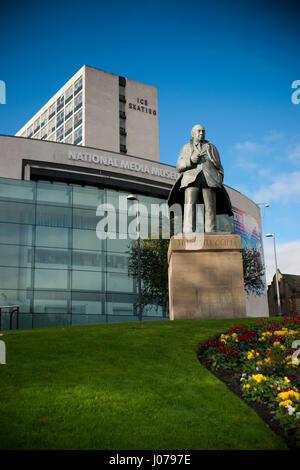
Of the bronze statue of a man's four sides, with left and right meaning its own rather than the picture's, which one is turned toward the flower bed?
front

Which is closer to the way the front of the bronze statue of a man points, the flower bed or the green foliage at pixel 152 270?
the flower bed

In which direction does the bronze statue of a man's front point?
toward the camera

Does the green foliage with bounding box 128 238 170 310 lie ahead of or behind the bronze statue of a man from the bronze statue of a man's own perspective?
behind
